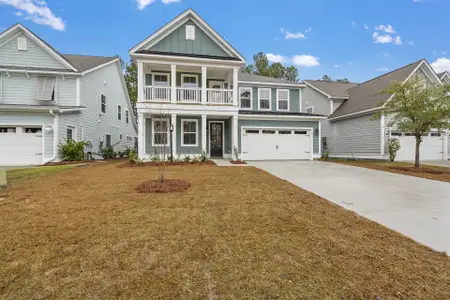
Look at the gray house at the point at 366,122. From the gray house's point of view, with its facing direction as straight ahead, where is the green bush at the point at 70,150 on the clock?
The green bush is roughly at 3 o'clock from the gray house.

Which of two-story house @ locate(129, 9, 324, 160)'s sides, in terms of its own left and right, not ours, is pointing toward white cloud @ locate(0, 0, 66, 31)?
back

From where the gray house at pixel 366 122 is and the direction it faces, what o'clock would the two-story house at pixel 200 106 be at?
The two-story house is roughly at 3 o'clock from the gray house.

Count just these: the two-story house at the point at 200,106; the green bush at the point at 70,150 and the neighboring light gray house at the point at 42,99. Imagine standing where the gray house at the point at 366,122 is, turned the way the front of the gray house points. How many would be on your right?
3

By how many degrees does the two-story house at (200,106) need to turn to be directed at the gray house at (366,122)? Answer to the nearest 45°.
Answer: approximately 90° to its left

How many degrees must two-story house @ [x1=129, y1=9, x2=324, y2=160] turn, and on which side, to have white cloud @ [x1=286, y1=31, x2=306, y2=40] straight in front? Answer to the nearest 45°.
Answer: approximately 135° to its left

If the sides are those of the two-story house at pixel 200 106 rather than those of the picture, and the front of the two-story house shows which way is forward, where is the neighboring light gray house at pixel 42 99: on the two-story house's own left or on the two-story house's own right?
on the two-story house's own right

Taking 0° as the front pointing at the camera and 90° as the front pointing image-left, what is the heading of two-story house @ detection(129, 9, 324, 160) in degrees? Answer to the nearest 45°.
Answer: approximately 0°

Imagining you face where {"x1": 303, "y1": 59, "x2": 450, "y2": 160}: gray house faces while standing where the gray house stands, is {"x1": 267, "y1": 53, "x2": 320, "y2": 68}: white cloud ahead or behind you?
behind

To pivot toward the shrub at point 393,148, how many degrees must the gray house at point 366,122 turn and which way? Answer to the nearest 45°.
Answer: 0° — it already faces it

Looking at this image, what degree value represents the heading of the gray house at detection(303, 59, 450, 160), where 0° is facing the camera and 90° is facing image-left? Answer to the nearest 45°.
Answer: approximately 315°
